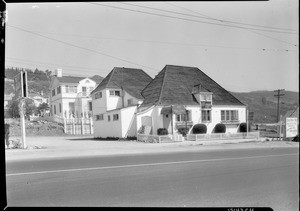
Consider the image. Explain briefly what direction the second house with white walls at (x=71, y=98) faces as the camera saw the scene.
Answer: facing the viewer and to the right of the viewer

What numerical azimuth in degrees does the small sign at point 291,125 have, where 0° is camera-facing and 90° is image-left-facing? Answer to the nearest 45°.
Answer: approximately 0°

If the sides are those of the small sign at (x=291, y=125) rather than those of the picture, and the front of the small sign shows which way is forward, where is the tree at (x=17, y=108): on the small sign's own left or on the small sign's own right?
on the small sign's own right

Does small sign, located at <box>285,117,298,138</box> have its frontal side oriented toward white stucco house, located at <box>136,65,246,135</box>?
no

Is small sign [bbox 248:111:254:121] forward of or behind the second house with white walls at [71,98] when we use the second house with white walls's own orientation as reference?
forward

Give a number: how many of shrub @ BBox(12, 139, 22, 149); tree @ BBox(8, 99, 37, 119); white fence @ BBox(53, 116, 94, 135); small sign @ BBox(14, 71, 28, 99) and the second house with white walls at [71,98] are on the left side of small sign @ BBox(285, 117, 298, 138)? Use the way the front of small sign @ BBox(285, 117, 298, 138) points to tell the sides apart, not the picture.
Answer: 0

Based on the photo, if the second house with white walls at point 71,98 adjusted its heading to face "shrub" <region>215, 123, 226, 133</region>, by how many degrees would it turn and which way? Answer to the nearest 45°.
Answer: approximately 45° to its left

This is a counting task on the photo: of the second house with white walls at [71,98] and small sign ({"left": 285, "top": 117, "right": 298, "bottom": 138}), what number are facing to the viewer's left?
0

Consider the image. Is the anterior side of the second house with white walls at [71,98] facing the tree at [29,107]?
no

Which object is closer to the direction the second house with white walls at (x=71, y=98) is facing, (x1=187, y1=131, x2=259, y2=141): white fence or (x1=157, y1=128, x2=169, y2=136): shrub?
the white fence
